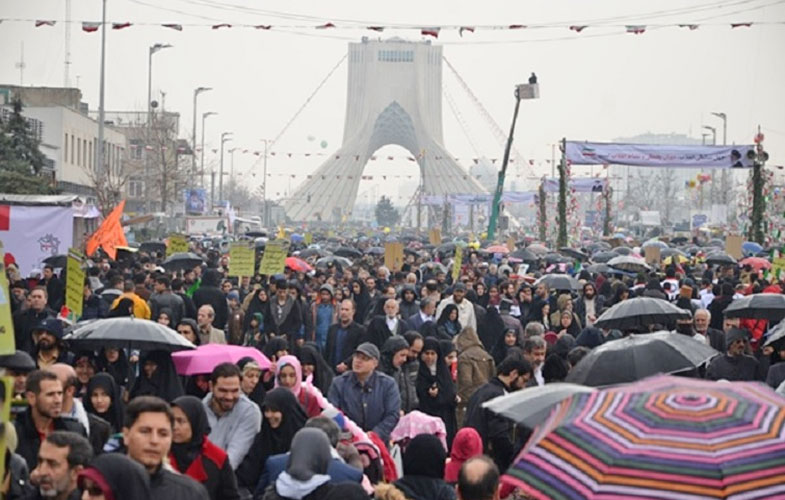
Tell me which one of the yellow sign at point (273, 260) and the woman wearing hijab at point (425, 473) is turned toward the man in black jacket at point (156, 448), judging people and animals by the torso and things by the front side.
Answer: the yellow sign

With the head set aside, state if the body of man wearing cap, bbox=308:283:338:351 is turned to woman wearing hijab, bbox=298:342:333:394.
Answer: yes

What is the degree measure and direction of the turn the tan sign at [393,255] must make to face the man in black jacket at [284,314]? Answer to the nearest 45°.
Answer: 0° — it already faces them

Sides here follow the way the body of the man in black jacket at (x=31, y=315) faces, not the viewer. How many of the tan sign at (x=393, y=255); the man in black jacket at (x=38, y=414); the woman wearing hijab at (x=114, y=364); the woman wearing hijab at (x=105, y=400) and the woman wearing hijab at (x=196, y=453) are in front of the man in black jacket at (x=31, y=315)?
4

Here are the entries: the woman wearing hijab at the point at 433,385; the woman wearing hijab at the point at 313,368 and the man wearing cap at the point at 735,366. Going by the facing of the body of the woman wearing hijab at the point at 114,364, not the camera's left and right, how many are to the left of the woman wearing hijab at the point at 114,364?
3

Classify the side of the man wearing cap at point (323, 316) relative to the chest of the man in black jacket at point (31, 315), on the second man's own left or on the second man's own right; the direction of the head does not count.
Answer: on the second man's own left

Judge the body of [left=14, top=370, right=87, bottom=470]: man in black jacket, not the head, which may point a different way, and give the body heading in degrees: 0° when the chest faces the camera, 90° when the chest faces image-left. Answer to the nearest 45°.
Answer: approximately 315°

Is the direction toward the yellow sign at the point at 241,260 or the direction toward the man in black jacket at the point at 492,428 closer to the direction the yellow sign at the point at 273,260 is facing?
the man in black jacket

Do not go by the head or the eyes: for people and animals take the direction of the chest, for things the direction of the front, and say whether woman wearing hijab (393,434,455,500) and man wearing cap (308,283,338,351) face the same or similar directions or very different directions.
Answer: very different directions

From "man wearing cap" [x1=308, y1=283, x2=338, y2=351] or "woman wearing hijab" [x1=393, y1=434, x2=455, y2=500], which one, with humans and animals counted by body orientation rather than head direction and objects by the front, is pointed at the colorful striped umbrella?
the man wearing cap

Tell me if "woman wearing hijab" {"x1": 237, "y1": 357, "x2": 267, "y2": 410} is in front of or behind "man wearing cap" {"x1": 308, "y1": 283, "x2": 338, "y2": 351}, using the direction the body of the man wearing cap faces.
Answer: in front

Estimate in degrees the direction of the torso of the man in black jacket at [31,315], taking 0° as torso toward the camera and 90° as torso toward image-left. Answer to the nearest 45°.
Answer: approximately 0°

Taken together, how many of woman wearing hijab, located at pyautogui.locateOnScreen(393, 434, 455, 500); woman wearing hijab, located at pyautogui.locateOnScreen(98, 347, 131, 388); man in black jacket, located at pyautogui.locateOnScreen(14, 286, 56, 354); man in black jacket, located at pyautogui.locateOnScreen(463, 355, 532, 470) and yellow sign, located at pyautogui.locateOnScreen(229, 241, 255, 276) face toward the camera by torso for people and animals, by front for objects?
3

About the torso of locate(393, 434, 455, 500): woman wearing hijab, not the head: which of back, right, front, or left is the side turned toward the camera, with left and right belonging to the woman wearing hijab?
back

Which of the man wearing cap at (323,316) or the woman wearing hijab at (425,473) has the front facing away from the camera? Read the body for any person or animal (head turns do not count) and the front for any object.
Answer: the woman wearing hijab
